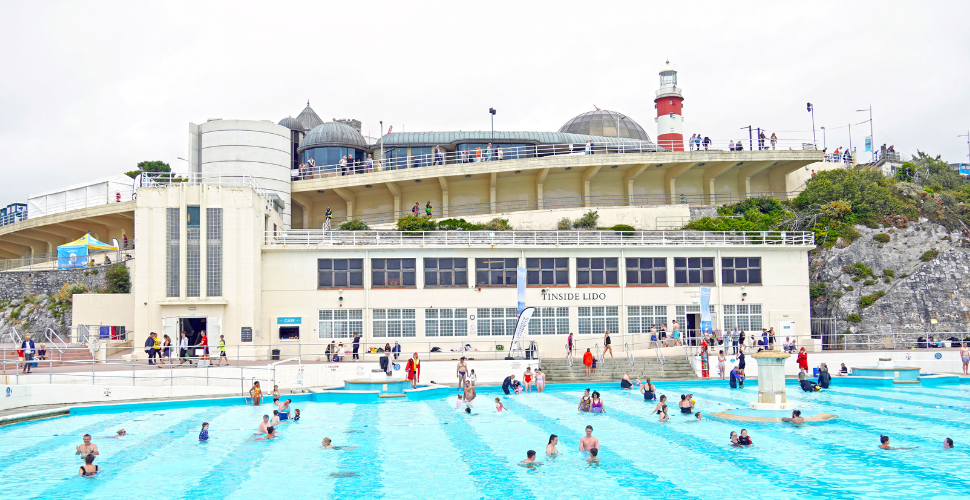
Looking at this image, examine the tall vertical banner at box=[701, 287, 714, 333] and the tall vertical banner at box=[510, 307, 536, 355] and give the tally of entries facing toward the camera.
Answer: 2

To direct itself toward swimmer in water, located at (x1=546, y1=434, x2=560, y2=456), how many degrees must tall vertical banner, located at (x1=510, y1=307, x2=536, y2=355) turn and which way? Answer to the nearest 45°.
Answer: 0° — it already faces them

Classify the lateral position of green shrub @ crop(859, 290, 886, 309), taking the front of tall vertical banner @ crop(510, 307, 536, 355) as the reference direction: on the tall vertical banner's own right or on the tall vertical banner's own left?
on the tall vertical banner's own left

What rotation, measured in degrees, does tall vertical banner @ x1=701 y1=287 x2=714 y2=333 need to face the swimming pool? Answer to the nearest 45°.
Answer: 0° — it already faces it

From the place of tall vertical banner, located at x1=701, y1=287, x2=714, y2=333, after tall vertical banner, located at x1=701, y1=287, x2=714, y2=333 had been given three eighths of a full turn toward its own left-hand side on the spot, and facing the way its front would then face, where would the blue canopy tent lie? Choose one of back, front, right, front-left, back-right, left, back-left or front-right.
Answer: back-left

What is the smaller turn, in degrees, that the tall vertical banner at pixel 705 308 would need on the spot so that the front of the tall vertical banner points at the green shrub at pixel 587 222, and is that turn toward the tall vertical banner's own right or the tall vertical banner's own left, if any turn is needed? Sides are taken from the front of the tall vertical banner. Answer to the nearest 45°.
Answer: approximately 135° to the tall vertical banner's own right

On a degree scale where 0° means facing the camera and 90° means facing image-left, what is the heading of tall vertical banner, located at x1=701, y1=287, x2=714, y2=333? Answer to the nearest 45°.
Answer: approximately 0°

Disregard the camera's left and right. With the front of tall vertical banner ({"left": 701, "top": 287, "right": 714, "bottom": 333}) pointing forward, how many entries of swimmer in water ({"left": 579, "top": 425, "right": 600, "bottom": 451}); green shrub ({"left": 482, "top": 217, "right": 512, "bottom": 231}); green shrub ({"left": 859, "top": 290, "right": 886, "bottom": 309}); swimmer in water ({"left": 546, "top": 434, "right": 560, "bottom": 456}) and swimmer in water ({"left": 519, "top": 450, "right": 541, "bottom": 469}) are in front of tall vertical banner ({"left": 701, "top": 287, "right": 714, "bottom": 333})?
3

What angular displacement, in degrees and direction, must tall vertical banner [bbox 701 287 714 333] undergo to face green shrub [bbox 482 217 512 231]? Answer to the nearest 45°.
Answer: approximately 135° to its right

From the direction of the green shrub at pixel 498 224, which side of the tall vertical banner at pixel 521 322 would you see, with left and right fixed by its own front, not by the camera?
back

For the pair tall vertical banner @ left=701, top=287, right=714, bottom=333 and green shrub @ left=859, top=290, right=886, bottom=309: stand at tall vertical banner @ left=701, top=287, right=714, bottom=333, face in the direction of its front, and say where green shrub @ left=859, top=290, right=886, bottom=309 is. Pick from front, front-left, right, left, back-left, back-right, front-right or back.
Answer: back-left
